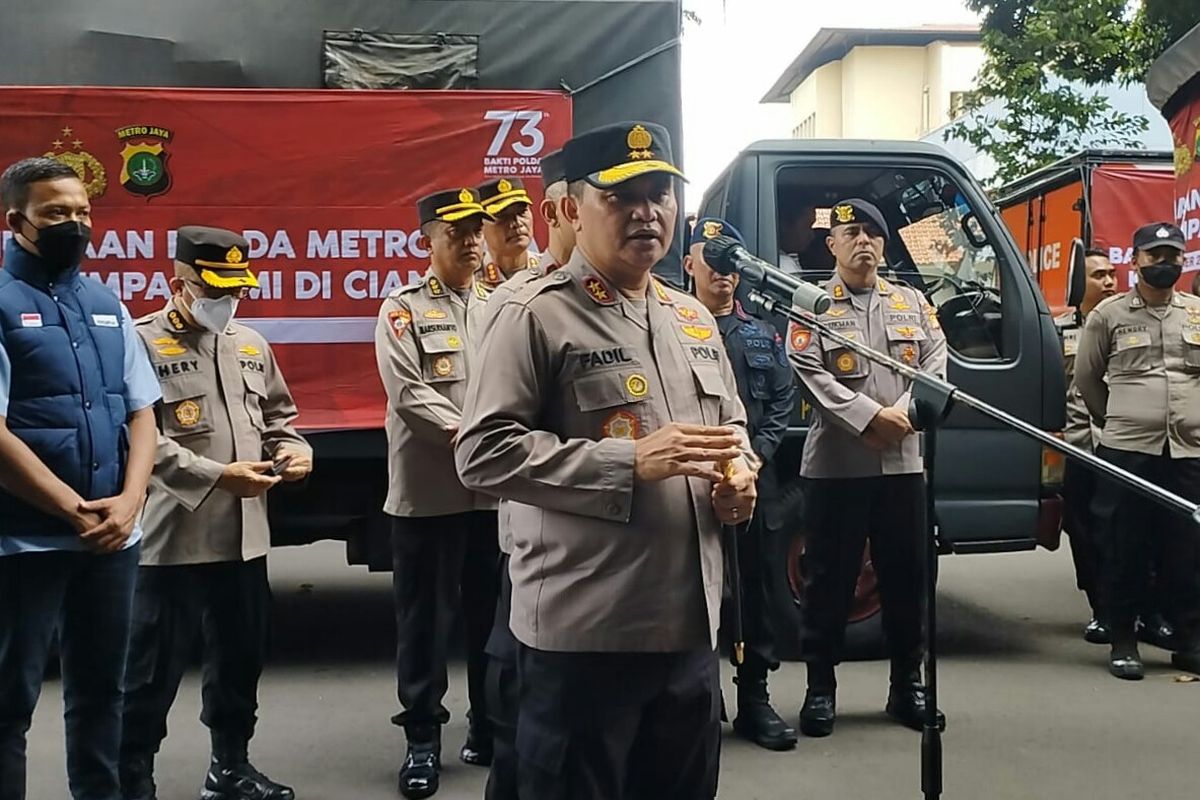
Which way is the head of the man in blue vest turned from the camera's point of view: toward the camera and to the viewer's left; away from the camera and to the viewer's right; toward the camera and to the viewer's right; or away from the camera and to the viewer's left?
toward the camera and to the viewer's right

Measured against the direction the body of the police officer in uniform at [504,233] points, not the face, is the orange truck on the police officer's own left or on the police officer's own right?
on the police officer's own left

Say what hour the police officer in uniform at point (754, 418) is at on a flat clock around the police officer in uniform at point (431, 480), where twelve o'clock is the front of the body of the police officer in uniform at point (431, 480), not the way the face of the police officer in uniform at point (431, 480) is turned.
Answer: the police officer in uniform at point (754, 418) is roughly at 10 o'clock from the police officer in uniform at point (431, 480).

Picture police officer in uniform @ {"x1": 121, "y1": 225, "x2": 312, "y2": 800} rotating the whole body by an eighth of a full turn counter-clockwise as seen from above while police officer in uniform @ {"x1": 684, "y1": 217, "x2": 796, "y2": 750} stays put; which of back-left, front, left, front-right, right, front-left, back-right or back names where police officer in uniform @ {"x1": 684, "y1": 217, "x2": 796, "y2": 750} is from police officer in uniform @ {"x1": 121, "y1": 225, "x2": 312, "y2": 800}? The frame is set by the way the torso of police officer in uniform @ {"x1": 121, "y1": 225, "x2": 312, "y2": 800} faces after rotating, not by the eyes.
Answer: front

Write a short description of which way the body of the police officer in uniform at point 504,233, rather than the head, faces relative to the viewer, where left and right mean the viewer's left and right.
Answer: facing the viewer and to the right of the viewer

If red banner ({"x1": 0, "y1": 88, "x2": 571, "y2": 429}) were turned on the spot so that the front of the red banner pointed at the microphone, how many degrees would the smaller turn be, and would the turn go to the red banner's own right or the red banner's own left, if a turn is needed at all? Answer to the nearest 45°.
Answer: approximately 45° to the red banner's own left

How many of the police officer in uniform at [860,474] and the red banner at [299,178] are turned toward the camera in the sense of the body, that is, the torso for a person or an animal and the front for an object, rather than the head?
2

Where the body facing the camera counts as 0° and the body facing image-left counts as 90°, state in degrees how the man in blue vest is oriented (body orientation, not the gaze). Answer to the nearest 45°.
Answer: approximately 315°

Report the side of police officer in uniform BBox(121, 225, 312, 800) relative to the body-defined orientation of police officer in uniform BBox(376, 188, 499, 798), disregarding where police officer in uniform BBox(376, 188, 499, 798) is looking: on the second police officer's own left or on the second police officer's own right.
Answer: on the second police officer's own right

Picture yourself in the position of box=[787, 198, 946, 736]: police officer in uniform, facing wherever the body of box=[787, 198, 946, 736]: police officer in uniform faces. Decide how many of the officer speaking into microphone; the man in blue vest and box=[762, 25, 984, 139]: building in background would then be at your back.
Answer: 1

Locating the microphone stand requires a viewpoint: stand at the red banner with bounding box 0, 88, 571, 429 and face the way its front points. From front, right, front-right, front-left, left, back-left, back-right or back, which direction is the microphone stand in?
front-left
